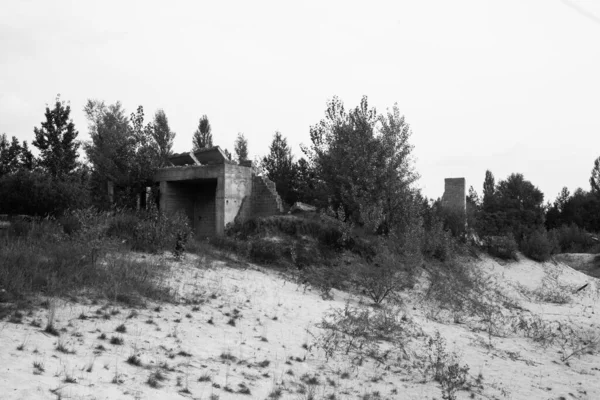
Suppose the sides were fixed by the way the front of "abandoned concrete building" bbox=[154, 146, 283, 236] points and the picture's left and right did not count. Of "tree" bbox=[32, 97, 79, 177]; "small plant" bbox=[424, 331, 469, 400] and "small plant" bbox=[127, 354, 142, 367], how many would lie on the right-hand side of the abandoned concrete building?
1

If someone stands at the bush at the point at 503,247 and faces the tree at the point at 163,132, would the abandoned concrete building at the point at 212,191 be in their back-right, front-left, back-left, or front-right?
front-left

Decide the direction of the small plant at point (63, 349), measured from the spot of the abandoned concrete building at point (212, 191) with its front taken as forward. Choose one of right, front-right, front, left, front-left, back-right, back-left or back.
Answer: front-left

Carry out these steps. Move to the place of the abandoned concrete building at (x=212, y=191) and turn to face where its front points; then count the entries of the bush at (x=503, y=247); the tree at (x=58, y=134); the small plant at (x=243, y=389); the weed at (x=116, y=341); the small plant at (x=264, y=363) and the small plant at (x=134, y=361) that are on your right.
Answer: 1

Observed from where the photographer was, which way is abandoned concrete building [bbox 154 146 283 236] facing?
facing the viewer and to the left of the viewer

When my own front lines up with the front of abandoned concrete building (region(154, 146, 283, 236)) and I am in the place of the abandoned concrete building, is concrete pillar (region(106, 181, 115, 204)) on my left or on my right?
on my right

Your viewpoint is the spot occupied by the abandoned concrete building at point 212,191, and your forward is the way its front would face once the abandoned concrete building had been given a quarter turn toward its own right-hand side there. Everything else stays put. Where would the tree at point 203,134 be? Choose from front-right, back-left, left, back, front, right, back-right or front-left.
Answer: front-right

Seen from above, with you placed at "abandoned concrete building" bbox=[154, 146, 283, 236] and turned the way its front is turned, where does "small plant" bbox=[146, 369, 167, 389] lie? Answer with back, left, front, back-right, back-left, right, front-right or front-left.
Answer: front-left

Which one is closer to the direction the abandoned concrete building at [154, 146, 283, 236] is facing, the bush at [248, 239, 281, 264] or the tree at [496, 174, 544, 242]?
the bush

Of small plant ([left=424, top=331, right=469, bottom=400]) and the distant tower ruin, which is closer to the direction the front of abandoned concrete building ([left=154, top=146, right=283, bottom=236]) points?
the small plant

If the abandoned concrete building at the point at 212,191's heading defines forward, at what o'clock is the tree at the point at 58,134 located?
The tree is roughly at 3 o'clock from the abandoned concrete building.

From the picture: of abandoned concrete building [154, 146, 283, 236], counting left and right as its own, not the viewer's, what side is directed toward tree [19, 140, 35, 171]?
right

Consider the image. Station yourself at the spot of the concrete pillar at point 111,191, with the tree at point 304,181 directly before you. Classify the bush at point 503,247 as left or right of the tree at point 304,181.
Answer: right
